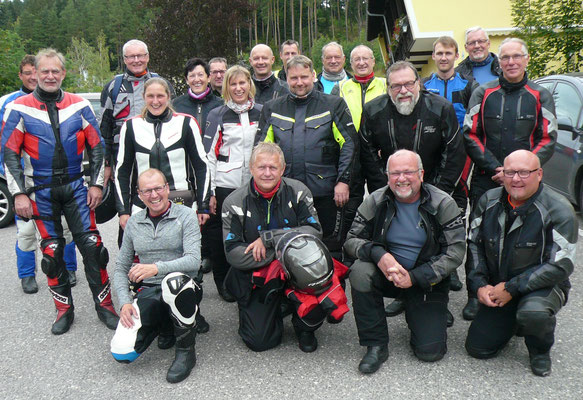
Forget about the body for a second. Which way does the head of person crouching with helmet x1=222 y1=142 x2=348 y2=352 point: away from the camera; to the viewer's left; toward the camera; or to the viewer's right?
toward the camera

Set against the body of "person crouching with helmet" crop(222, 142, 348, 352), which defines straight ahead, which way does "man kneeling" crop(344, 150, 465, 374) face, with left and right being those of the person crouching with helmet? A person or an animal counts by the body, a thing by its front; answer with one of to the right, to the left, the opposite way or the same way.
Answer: the same way

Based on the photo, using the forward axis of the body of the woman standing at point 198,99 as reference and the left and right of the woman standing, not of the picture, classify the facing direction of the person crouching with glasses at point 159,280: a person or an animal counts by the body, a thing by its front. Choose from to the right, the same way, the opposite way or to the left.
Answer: the same way

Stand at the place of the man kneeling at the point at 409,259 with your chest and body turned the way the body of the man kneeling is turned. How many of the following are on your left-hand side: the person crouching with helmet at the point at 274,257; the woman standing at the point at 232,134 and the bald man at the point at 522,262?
1

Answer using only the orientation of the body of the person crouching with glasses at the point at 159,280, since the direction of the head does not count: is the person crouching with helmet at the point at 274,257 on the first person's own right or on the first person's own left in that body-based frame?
on the first person's own left

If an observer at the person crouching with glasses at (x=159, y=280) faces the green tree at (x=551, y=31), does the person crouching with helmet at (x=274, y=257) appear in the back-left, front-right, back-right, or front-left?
front-right

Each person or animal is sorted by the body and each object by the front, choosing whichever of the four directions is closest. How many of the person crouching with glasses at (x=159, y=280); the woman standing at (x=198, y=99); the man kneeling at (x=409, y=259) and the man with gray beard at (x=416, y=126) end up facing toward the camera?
4

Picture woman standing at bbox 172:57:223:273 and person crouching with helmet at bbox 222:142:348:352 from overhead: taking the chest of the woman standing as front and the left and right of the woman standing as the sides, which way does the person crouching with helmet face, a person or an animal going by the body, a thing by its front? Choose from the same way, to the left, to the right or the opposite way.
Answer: the same way

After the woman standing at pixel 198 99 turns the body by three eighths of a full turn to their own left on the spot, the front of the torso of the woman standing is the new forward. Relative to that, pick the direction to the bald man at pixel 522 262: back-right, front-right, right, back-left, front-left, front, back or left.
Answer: right

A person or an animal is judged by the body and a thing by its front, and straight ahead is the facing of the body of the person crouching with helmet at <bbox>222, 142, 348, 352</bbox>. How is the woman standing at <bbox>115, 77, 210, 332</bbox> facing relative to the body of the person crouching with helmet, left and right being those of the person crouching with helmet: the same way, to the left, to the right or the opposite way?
the same way

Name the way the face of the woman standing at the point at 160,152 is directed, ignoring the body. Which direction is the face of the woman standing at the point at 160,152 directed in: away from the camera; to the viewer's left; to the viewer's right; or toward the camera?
toward the camera

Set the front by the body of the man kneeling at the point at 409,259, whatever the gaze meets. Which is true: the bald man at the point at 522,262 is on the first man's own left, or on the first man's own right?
on the first man's own left

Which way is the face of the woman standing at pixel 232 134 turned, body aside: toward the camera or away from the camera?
toward the camera

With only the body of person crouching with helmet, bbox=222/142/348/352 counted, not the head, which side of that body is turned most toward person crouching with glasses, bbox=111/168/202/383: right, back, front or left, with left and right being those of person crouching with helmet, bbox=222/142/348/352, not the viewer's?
right

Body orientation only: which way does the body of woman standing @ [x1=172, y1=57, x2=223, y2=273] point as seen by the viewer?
toward the camera

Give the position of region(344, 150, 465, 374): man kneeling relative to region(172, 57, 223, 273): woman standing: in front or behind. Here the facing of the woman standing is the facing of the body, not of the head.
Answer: in front

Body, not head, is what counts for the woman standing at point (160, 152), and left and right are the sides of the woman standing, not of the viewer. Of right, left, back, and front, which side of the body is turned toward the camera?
front

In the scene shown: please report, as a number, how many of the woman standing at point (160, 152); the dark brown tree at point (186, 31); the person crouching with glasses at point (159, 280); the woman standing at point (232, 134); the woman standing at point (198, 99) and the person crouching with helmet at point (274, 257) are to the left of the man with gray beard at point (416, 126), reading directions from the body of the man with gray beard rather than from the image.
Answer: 0

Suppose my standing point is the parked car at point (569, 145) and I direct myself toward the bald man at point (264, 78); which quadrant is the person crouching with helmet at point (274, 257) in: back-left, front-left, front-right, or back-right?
front-left

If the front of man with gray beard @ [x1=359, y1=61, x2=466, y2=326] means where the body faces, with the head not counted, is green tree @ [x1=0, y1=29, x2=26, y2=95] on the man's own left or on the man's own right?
on the man's own right

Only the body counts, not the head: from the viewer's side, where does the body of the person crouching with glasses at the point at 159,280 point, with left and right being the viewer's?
facing the viewer
